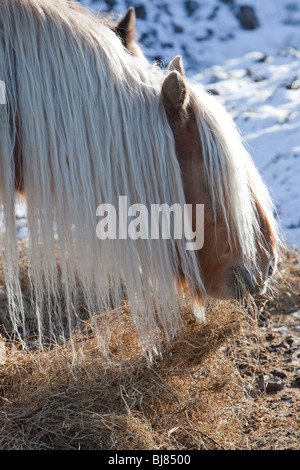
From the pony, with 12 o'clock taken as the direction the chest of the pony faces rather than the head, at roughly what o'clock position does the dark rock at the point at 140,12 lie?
The dark rock is roughly at 9 o'clock from the pony.

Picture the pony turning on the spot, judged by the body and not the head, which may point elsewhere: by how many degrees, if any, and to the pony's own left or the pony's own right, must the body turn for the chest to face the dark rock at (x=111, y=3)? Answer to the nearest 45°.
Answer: approximately 90° to the pony's own left

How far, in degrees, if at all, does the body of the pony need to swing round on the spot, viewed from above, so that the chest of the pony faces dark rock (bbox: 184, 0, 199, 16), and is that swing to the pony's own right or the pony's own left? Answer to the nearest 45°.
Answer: approximately 90° to the pony's own left

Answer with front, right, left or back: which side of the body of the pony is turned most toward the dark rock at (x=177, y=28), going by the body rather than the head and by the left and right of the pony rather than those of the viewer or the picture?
left

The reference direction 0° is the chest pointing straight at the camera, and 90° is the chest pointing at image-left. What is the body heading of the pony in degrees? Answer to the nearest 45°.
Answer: approximately 270°

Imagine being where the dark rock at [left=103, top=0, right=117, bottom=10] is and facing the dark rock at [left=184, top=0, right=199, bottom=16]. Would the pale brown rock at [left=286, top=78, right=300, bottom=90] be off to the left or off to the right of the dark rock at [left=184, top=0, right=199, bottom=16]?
right

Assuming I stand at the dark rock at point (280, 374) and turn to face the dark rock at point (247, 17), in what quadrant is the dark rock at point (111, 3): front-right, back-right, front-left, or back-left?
front-left

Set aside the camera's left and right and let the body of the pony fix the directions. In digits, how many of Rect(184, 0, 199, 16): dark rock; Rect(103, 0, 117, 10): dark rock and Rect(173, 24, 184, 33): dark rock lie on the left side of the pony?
3

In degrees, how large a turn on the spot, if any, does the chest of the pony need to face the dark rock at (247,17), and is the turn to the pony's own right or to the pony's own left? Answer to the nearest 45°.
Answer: approximately 90° to the pony's own left
